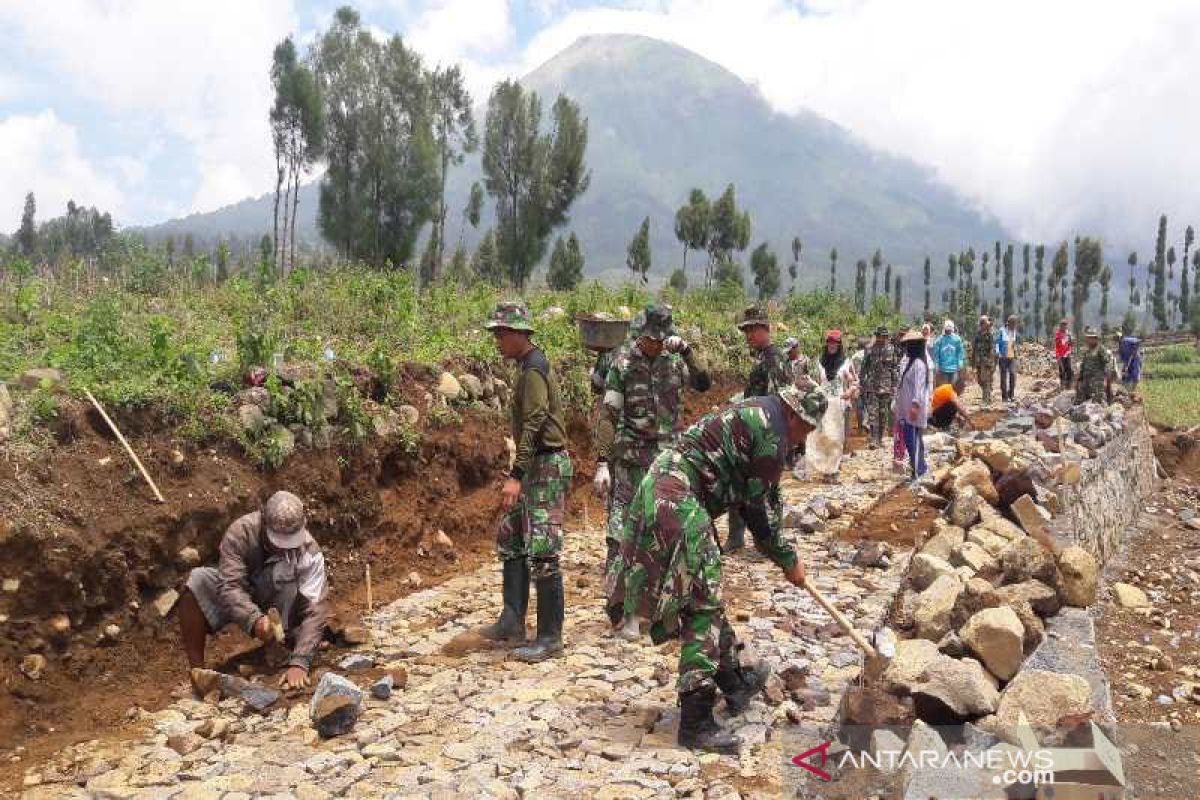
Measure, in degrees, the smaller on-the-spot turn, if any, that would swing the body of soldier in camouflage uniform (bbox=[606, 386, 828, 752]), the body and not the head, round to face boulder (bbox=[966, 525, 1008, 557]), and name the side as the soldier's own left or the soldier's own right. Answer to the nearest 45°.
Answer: approximately 45° to the soldier's own left

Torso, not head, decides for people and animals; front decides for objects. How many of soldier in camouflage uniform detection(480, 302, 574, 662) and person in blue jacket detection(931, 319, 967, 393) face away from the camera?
0

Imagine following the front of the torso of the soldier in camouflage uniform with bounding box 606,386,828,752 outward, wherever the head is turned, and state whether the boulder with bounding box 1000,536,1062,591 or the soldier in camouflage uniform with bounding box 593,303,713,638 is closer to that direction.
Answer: the boulder

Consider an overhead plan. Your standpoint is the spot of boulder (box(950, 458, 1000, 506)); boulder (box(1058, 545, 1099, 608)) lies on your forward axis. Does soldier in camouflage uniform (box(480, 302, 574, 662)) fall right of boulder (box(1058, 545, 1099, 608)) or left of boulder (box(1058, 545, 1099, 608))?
right

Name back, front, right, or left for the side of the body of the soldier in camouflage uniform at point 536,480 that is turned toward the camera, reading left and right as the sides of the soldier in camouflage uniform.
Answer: left

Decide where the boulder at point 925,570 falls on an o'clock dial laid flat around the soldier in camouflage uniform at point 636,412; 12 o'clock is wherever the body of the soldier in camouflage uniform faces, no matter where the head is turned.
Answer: The boulder is roughly at 9 o'clock from the soldier in camouflage uniform.

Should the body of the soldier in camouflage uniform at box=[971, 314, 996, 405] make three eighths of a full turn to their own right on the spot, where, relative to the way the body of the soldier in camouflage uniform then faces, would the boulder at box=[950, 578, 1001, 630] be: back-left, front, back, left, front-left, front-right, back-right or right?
back-left

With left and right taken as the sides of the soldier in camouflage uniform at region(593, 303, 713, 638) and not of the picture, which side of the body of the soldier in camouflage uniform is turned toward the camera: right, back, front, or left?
front

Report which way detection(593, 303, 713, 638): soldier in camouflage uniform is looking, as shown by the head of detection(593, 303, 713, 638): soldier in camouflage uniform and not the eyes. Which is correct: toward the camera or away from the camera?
toward the camera

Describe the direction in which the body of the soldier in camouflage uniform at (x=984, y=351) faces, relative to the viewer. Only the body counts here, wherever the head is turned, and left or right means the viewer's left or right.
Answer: facing the viewer

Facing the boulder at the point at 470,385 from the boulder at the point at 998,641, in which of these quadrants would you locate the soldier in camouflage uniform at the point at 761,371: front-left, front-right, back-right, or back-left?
front-right

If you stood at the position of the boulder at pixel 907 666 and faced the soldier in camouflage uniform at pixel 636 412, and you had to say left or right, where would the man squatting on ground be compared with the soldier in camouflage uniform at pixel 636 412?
left

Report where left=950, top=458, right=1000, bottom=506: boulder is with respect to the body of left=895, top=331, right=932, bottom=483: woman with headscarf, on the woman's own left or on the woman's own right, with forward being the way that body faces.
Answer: on the woman's own left

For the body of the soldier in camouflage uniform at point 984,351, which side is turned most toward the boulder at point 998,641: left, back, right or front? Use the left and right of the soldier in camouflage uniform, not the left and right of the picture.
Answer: front

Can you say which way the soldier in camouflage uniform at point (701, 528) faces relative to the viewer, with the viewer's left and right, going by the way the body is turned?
facing to the right of the viewer

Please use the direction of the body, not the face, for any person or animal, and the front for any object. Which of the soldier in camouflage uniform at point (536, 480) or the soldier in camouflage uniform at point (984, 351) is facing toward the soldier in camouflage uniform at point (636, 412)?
the soldier in camouflage uniform at point (984, 351)

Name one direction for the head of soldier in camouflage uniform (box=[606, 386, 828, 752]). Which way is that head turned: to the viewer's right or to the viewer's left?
to the viewer's right
